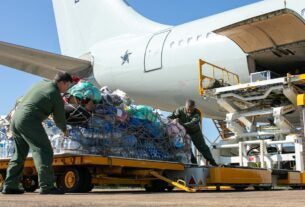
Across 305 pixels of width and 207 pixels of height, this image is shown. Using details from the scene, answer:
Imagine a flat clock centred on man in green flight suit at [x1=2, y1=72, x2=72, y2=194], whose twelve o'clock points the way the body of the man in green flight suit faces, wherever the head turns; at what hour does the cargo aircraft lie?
The cargo aircraft is roughly at 10 o'clock from the man in green flight suit.

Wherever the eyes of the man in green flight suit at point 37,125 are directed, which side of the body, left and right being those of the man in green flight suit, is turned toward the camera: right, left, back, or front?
right

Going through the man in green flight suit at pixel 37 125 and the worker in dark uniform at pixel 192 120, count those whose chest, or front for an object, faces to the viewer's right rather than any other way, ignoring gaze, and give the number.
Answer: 1

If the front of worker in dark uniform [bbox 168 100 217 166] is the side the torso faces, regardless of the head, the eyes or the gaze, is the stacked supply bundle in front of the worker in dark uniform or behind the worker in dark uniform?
in front

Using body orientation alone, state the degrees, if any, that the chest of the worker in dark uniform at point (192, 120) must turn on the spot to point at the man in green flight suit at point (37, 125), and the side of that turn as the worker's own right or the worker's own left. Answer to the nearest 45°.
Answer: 0° — they already face them

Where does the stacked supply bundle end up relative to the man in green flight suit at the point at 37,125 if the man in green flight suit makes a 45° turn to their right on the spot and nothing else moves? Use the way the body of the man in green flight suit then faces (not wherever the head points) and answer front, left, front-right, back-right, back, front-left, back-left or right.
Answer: left

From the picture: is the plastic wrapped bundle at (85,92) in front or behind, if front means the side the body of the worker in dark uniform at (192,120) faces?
in front

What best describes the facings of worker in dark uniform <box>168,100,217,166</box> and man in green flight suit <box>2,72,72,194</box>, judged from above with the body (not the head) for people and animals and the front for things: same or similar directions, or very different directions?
very different directions

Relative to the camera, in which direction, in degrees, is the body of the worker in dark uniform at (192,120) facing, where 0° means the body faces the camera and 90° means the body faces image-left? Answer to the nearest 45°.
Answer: approximately 45°

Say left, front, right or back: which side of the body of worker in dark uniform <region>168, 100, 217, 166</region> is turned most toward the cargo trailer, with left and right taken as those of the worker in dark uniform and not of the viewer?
front

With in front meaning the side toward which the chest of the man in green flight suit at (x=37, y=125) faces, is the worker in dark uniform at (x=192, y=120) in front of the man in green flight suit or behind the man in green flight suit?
in front

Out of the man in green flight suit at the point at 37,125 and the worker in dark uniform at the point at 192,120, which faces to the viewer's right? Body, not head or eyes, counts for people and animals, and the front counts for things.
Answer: the man in green flight suit
